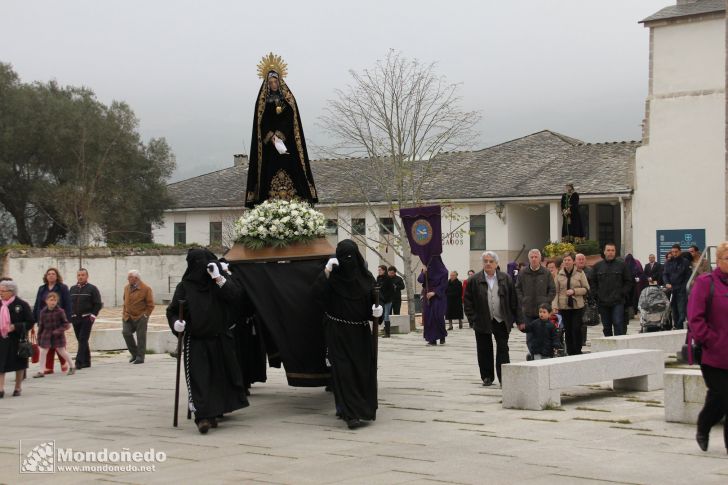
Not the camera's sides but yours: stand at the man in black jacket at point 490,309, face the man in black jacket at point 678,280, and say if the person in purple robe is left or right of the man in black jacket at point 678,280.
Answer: left

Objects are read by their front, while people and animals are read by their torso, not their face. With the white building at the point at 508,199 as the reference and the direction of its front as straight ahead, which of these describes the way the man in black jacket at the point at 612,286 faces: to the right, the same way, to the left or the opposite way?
the same way

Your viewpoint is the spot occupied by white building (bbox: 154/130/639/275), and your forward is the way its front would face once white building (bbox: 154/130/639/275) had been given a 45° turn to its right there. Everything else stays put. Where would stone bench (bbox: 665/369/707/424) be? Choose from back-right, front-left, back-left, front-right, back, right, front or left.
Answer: front-left

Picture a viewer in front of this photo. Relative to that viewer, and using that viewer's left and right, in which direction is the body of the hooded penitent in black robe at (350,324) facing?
facing the viewer

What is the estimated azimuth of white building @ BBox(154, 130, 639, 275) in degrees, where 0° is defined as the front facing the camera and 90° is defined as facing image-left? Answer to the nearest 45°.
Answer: approximately 0°

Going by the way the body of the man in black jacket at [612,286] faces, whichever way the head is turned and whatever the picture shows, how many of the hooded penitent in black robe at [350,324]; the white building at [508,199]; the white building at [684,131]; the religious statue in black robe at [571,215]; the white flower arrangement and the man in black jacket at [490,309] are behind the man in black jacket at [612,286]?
3

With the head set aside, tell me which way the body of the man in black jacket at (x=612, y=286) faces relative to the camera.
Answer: toward the camera

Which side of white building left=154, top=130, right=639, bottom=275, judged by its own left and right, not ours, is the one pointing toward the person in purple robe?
front

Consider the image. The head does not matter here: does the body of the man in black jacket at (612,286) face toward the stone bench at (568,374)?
yes

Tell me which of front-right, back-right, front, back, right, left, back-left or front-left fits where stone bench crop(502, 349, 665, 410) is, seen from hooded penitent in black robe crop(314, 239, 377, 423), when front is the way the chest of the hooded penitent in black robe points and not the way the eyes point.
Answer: left

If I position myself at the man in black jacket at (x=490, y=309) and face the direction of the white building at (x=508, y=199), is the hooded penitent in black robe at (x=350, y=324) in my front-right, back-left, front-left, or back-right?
back-left

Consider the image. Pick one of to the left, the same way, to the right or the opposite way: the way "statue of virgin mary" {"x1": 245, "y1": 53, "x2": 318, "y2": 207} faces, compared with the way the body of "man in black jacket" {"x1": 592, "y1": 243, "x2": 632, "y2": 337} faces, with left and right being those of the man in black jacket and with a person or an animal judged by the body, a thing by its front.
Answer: the same way

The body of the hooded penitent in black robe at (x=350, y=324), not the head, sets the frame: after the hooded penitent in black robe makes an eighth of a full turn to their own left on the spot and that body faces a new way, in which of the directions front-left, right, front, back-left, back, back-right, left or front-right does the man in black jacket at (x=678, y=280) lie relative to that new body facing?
left

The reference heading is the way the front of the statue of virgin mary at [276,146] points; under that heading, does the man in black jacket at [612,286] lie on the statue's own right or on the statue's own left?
on the statue's own left

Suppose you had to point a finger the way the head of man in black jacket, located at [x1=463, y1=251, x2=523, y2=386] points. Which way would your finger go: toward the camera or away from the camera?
toward the camera

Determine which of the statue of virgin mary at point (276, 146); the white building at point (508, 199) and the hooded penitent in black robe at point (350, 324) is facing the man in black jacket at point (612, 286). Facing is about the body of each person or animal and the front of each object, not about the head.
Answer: the white building

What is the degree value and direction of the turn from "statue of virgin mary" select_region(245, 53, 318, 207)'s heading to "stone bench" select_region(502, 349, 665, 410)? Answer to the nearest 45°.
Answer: approximately 45° to its left

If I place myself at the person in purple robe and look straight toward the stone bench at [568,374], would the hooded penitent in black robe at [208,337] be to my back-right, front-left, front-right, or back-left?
front-right
